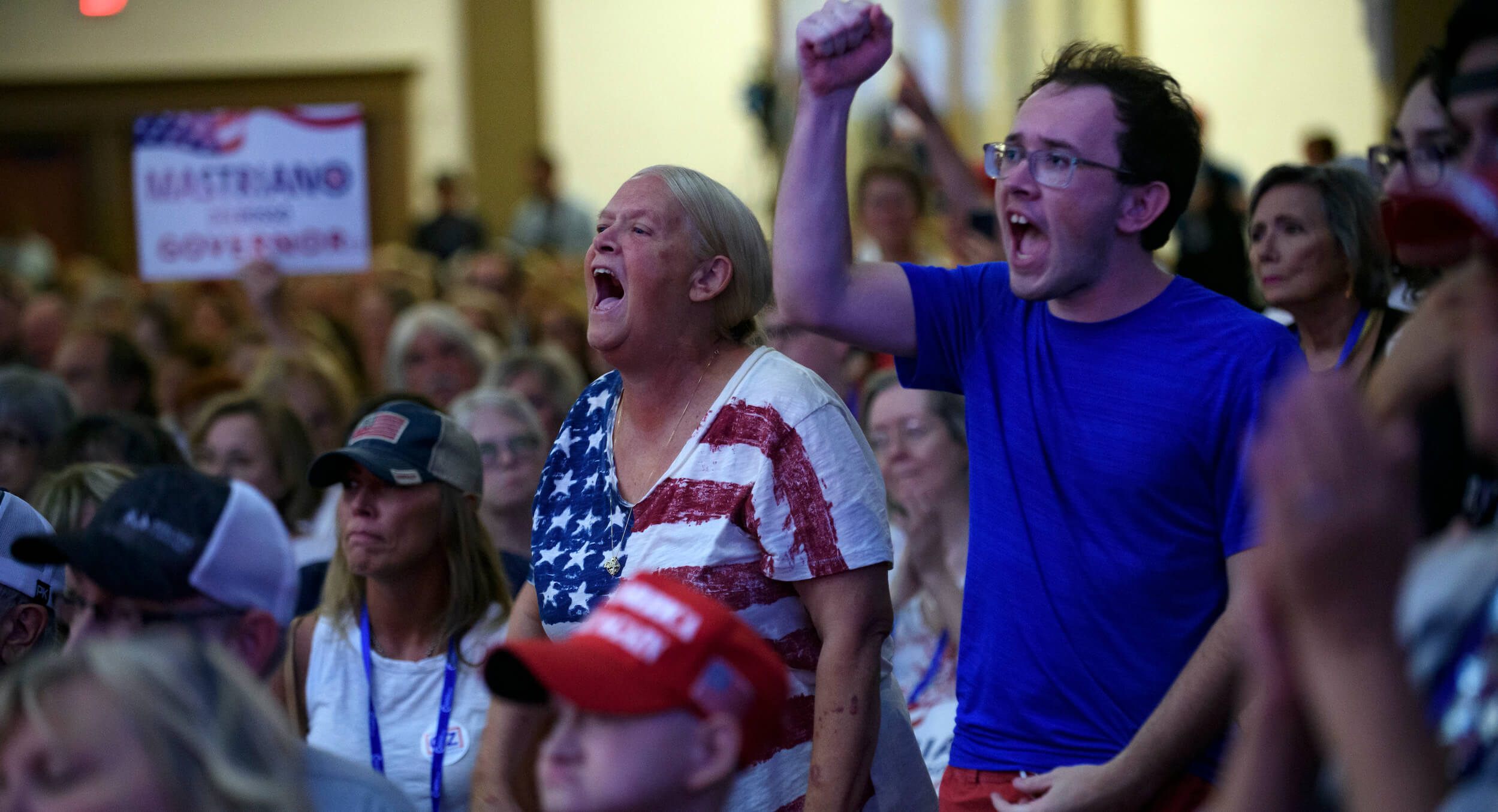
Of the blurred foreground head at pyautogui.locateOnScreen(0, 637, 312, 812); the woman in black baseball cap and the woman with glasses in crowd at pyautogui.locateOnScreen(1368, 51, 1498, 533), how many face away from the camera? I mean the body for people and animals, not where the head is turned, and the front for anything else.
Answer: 0

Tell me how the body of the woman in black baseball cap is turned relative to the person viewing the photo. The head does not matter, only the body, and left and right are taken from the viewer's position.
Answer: facing the viewer and to the left of the viewer

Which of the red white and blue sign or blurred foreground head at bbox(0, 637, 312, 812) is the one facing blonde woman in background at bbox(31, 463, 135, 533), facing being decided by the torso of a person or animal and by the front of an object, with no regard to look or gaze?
the red white and blue sign

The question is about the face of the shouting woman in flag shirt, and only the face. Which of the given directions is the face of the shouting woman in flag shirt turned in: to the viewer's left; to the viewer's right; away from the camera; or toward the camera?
to the viewer's left

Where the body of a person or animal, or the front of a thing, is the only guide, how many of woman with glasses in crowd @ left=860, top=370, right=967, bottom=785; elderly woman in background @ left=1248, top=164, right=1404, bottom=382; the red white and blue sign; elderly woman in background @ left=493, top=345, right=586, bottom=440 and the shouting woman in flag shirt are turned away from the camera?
0

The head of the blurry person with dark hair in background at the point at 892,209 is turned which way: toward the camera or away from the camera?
toward the camera

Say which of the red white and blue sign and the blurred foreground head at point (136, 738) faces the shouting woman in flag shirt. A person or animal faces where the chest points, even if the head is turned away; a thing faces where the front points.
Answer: the red white and blue sign

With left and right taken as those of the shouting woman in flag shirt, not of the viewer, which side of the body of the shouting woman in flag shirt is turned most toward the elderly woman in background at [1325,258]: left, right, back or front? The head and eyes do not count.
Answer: back

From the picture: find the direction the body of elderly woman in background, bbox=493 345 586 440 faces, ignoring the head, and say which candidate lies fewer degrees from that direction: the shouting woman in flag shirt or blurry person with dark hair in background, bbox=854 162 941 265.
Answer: the shouting woman in flag shirt

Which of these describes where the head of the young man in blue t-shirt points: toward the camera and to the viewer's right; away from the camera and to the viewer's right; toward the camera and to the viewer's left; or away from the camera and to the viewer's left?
toward the camera and to the viewer's left

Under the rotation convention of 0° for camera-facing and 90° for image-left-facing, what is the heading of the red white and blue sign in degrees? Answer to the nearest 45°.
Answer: approximately 0°

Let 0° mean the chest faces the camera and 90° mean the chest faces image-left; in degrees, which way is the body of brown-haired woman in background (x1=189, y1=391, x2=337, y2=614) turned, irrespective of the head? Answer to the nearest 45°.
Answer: approximately 45°

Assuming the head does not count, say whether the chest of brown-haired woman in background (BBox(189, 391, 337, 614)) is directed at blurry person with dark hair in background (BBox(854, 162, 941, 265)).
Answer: no

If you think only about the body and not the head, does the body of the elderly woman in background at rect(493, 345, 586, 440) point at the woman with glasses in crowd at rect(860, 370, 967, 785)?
no

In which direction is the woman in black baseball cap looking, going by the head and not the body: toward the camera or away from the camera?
toward the camera

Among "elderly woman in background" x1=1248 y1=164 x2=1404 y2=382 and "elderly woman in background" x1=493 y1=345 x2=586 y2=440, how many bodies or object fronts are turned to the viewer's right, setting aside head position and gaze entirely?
0

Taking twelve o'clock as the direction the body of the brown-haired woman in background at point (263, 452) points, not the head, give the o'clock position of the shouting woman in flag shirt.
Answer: The shouting woman in flag shirt is roughly at 10 o'clock from the brown-haired woman in background.

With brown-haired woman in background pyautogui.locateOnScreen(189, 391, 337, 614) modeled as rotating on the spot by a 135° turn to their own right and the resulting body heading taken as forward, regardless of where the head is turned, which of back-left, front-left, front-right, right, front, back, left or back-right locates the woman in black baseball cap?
back

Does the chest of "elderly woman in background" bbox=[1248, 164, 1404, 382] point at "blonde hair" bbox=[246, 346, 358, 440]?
no
